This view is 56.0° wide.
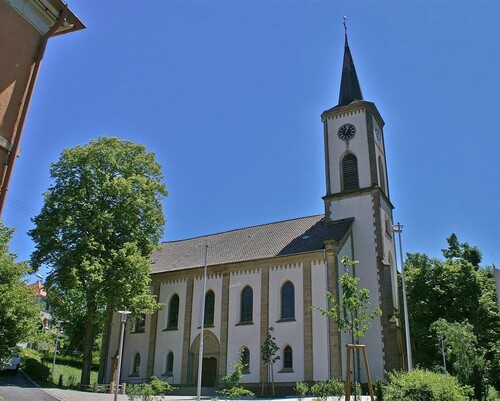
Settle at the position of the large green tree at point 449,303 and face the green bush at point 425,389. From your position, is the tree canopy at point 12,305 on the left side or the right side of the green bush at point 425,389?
right

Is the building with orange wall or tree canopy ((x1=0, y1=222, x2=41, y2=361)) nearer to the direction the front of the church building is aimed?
the building with orange wall

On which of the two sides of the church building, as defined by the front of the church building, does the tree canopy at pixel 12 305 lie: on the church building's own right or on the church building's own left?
on the church building's own right

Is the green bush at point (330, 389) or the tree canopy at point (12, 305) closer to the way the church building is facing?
the green bush

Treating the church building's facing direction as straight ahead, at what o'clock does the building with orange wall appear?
The building with orange wall is roughly at 2 o'clock from the church building.

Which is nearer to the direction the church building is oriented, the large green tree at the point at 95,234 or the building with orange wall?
the building with orange wall
